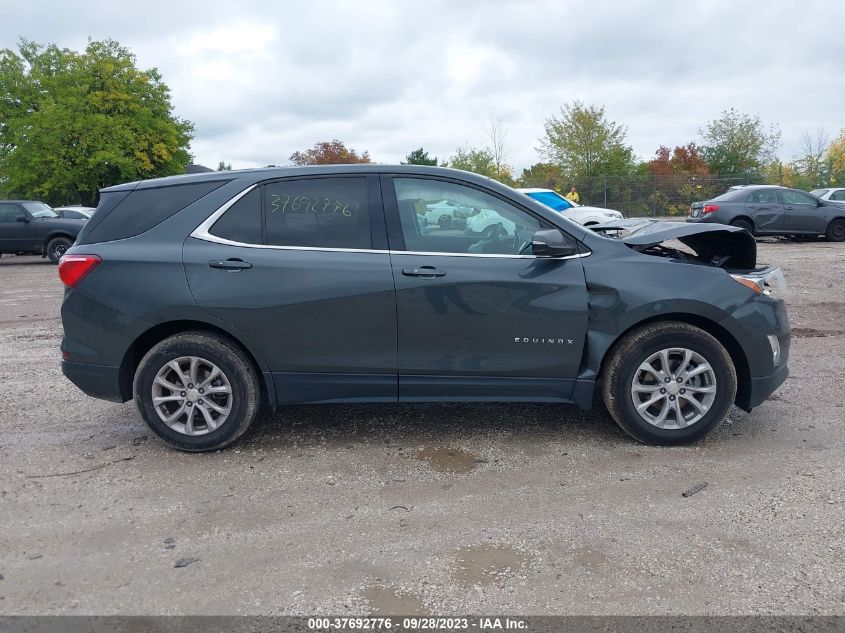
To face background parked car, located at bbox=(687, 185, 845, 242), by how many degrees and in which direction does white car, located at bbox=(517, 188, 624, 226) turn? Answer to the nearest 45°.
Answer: approximately 45° to its left

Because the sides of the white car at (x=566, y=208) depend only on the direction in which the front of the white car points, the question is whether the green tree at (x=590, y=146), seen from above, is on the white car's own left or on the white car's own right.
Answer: on the white car's own left

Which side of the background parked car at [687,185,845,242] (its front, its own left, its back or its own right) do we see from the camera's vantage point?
right

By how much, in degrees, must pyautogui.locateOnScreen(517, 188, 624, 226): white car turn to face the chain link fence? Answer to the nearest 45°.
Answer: approximately 90° to its left

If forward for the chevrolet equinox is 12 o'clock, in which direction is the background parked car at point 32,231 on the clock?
The background parked car is roughly at 8 o'clock from the chevrolet equinox.

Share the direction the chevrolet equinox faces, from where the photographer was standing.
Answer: facing to the right of the viewer

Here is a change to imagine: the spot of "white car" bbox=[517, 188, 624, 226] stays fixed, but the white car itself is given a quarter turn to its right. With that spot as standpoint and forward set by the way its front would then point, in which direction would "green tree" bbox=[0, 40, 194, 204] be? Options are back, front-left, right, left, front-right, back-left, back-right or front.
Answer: back-right

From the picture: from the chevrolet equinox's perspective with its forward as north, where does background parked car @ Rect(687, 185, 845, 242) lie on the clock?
The background parked car is roughly at 10 o'clock from the chevrolet equinox.

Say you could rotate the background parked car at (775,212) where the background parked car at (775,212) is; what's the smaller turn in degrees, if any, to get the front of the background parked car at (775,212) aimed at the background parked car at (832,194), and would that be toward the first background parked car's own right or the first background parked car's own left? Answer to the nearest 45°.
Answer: approximately 90° to the first background parked car's own left

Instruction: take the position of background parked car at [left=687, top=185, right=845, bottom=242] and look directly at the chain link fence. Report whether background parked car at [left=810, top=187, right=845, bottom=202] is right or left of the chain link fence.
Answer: right

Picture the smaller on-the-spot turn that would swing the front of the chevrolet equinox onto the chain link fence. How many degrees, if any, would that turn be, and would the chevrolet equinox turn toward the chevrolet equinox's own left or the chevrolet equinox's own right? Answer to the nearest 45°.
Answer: approximately 90° to the chevrolet equinox's own left

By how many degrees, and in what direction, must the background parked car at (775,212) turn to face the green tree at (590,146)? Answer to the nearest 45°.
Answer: approximately 135° to its left

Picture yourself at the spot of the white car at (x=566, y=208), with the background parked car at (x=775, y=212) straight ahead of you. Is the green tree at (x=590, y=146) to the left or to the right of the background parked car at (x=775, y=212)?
left

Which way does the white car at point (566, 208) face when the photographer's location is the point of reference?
facing to the right of the viewer
